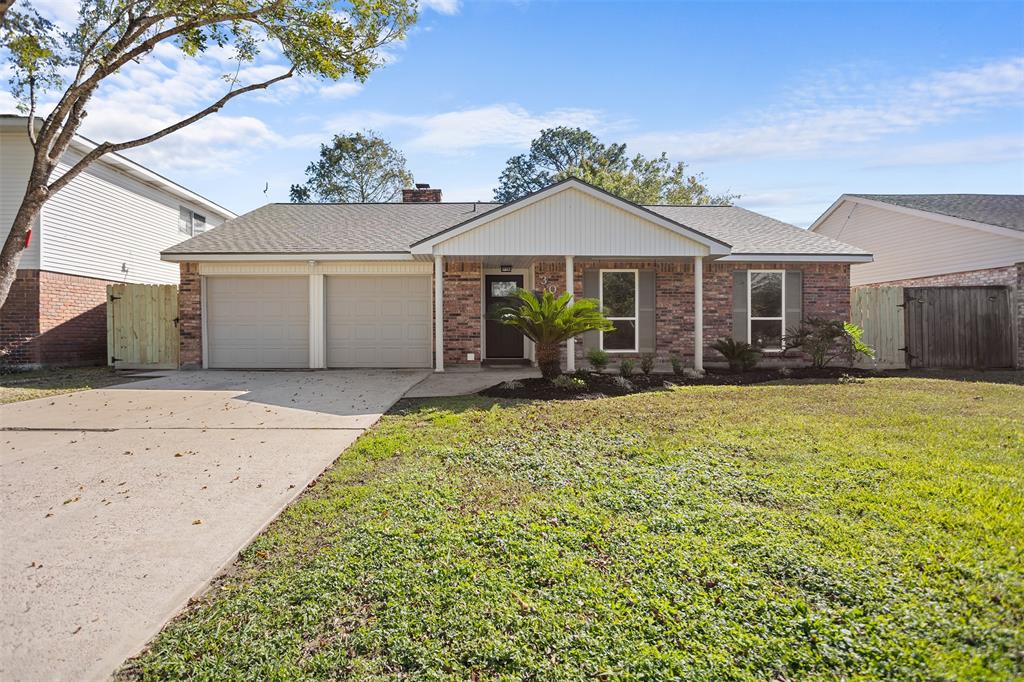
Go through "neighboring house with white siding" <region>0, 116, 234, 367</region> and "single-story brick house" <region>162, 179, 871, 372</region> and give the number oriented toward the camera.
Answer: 2

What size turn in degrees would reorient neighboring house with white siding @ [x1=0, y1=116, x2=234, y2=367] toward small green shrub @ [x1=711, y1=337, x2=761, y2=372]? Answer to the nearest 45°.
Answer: approximately 45° to its left

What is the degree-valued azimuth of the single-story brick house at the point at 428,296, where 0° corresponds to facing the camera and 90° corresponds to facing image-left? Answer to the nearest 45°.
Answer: approximately 0°

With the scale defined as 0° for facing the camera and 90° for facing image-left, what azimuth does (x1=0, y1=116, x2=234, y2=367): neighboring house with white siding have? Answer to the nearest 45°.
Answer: approximately 0°

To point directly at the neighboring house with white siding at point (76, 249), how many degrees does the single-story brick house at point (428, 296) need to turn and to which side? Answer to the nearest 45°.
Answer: approximately 90° to its right

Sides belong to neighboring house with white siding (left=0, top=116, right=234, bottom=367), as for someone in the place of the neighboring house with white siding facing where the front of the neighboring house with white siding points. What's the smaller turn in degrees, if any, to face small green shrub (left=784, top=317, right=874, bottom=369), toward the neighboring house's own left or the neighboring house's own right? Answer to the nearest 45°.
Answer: approximately 45° to the neighboring house's own left

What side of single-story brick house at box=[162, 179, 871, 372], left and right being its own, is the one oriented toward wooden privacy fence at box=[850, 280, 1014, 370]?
left

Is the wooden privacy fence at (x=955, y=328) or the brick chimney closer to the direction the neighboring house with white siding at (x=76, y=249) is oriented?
the wooden privacy fence
